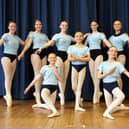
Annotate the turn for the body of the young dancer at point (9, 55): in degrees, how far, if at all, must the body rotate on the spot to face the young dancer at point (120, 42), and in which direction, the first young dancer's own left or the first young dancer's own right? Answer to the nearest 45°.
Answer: approximately 90° to the first young dancer's own left

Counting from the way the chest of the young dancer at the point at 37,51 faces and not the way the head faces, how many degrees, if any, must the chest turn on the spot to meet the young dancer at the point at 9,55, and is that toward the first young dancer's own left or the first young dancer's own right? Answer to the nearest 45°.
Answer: approximately 90° to the first young dancer's own right

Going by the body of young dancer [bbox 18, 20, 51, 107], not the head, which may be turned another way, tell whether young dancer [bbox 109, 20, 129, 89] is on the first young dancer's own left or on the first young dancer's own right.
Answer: on the first young dancer's own left

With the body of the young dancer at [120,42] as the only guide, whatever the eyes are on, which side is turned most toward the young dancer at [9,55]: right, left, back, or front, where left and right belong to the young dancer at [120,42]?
right
